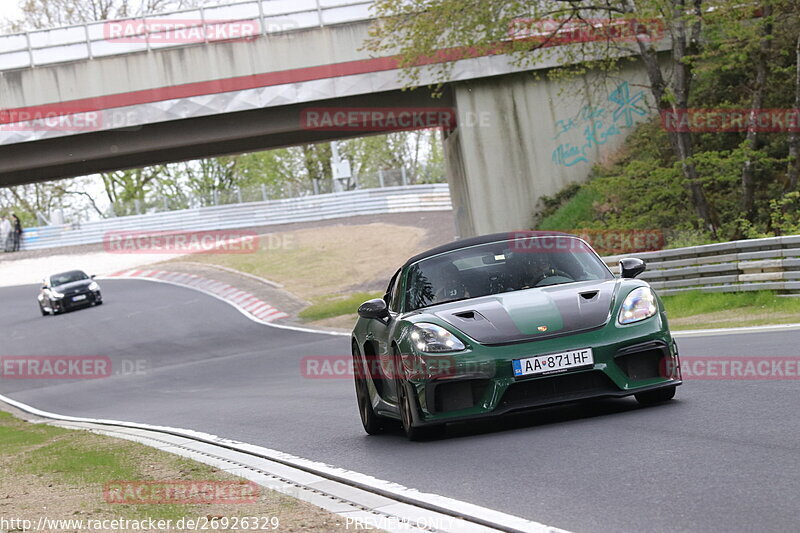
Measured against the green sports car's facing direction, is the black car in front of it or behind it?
behind

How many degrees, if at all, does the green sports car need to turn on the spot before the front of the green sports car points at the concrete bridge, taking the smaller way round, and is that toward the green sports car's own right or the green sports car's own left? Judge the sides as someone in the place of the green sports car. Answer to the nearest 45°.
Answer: approximately 180°

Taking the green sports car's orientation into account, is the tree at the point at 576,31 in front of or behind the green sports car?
behind

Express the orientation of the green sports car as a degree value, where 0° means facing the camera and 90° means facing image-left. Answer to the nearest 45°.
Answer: approximately 0°

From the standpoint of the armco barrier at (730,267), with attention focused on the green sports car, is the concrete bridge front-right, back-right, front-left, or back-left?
back-right

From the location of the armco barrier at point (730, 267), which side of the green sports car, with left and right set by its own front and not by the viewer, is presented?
back
